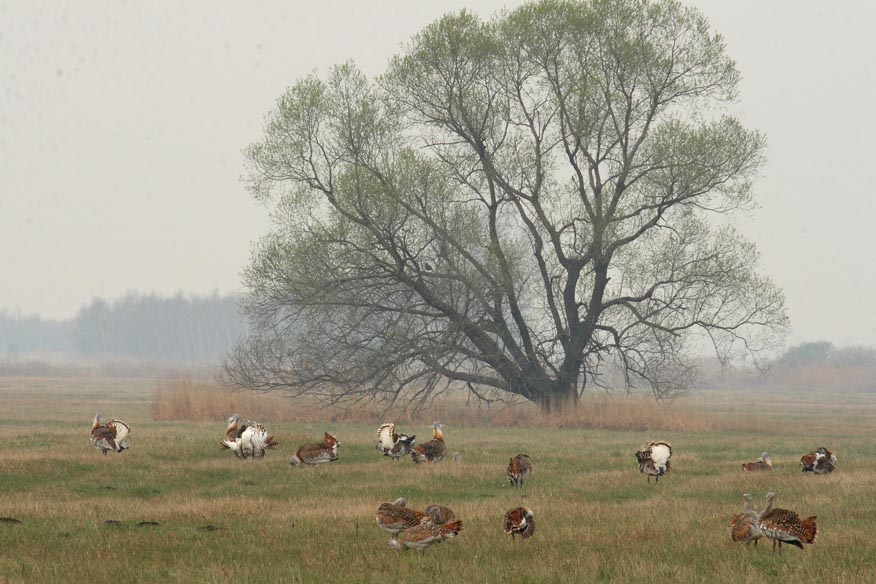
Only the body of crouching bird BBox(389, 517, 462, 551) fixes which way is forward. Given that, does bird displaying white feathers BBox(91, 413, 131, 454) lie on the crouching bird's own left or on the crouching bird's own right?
on the crouching bird's own right

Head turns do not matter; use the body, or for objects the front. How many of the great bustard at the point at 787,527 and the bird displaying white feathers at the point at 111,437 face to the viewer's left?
2

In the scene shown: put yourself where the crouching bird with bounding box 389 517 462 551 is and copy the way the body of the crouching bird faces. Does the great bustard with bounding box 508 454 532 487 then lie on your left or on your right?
on your right

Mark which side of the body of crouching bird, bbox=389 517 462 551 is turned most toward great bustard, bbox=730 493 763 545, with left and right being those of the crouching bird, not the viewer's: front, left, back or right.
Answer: back

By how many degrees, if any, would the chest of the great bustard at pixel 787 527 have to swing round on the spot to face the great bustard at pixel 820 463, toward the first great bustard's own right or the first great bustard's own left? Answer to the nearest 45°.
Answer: approximately 90° to the first great bustard's own right

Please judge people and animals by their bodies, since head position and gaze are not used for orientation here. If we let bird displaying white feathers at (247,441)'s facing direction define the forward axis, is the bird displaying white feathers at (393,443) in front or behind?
behind

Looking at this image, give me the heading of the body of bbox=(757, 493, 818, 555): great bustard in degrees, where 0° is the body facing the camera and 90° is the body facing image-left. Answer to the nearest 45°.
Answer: approximately 90°

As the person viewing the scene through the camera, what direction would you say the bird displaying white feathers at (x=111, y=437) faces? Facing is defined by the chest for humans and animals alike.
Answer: facing to the left of the viewer

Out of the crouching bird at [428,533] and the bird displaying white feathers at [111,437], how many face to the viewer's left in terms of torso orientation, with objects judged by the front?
2

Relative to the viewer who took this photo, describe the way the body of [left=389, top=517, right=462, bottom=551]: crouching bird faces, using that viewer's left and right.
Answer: facing to the left of the viewer
